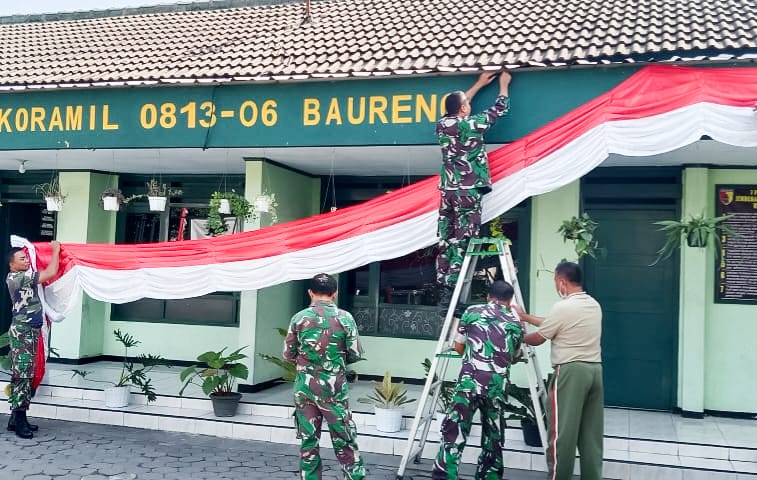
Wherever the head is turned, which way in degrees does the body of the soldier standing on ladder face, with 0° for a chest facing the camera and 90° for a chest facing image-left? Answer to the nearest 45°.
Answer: approximately 225°

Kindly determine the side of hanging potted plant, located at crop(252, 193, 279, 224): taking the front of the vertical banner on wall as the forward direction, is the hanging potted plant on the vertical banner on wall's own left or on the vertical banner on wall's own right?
on the vertical banner on wall's own right

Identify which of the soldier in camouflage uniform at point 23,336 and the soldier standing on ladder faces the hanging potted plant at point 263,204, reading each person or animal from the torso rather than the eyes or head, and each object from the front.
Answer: the soldier in camouflage uniform

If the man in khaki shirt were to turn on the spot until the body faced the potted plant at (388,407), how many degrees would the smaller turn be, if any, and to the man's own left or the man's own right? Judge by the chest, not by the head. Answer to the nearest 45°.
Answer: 0° — they already face it

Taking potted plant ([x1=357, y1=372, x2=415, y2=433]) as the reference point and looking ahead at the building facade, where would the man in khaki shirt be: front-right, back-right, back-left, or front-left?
back-right

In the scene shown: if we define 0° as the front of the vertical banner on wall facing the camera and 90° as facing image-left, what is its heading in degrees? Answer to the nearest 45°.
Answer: approximately 0°

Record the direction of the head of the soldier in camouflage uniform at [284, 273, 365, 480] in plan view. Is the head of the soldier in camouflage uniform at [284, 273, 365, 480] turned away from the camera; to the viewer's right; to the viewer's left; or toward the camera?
away from the camera

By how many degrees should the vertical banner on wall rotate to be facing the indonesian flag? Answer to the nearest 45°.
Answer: approximately 45° to its right

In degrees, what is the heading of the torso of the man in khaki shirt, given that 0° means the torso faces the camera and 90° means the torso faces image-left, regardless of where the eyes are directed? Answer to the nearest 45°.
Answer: approximately 135°

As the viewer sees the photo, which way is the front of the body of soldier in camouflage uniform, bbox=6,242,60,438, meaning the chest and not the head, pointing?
to the viewer's right

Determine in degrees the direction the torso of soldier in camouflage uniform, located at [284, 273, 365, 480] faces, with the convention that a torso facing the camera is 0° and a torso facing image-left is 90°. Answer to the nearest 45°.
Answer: approximately 180°
